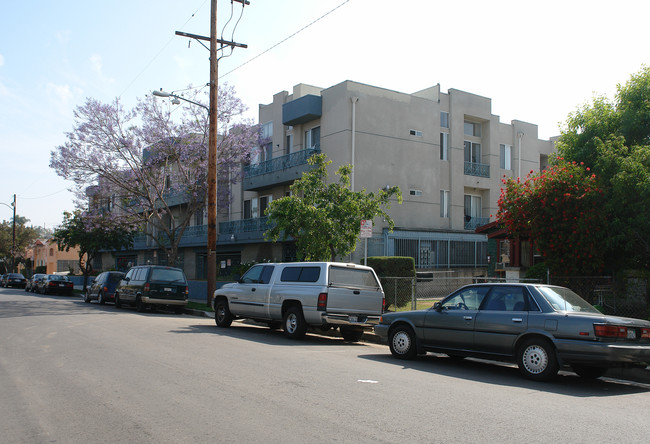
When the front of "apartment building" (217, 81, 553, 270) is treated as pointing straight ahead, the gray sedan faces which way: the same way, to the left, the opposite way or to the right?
to the right

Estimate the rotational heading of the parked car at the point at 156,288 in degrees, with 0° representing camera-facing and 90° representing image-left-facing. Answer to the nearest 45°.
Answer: approximately 135°

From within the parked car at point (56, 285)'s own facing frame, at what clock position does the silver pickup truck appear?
The silver pickup truck is roughly at 7 o'clock from the parked car.

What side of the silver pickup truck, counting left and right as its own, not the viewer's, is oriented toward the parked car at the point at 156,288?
front

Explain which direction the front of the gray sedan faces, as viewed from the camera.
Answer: facing away from the viewer and to the left of the viewer

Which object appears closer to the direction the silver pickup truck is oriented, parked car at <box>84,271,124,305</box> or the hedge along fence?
the parked car

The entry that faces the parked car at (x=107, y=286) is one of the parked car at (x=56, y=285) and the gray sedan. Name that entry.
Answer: the gray sedan

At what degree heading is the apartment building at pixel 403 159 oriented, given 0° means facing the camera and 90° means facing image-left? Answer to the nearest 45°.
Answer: approximately 45°

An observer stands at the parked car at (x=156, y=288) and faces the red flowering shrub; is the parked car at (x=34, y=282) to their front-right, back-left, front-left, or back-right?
back-left

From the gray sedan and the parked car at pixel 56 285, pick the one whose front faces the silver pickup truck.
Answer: the gray sedan

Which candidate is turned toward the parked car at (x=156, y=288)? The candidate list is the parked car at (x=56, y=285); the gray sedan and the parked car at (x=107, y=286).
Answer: the gray sedan

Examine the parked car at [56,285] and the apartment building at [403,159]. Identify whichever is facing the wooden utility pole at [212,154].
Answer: the apartment building

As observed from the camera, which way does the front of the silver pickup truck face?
facing away from the viewer and to the left of the viewer

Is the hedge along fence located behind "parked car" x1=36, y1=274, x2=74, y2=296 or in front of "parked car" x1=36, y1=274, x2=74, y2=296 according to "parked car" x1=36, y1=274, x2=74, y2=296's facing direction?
behind

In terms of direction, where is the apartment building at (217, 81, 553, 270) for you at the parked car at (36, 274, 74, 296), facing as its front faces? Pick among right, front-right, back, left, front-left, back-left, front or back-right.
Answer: back

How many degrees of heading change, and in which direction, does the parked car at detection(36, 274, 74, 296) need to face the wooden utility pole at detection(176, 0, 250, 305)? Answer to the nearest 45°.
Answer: approximately 135° to its left

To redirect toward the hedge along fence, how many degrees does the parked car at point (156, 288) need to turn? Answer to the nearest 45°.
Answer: approximately 180°
